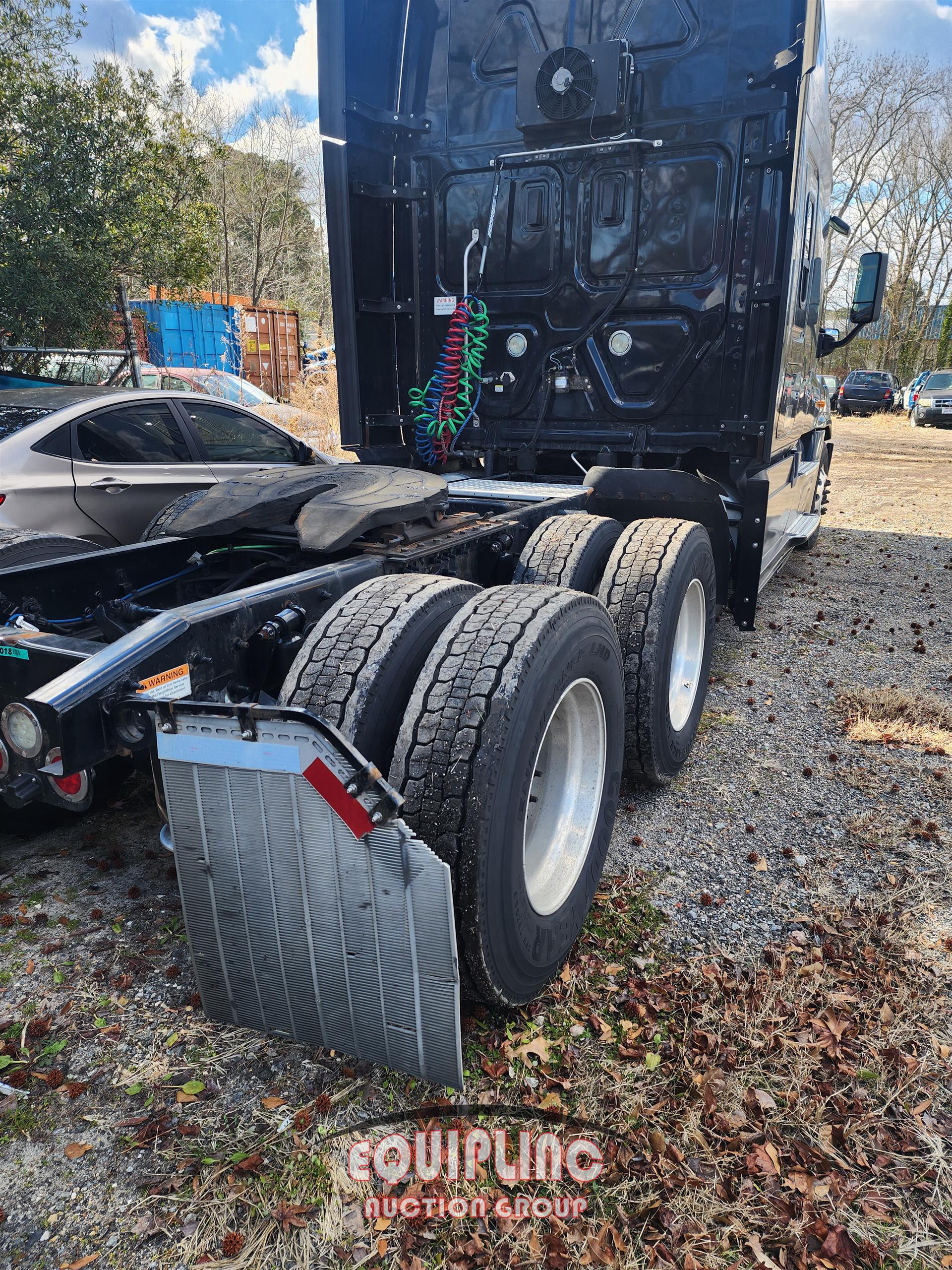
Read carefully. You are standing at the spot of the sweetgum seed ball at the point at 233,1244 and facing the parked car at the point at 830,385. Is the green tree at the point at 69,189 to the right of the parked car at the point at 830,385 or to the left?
left

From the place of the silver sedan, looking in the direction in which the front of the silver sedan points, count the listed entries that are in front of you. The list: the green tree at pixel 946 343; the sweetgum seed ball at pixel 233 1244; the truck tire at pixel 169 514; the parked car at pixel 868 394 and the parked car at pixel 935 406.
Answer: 3

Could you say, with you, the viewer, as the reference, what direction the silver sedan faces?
facing away from the viewer and to the right of the viewer

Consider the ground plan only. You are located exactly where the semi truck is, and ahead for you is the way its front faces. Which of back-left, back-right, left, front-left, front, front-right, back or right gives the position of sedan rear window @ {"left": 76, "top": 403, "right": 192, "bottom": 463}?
left

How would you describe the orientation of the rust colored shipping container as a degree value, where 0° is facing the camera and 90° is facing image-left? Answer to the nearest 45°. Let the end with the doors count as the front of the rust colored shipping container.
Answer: approximately 0°

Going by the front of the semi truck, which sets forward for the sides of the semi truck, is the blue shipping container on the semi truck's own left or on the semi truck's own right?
on the semi truck's own left

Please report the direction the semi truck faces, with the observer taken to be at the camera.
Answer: facing away from the viewer and to the right of the viewer

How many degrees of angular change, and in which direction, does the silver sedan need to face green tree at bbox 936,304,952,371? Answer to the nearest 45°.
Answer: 0° — it already faces it
